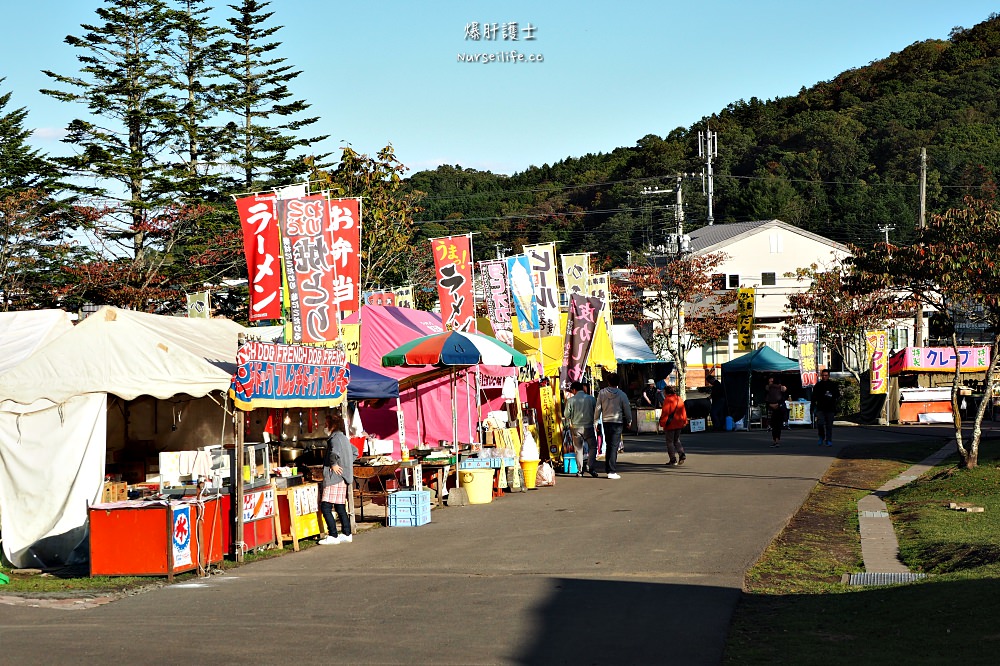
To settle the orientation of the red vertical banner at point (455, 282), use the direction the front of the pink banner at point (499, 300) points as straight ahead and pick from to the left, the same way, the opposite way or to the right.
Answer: the same way

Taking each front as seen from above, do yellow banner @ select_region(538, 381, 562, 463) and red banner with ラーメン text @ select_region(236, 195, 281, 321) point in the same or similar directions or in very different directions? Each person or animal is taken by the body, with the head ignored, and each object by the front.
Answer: same or similar directions

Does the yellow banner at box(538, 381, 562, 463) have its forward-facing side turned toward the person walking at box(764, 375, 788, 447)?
no

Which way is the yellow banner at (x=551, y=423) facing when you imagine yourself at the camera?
facing the viewer

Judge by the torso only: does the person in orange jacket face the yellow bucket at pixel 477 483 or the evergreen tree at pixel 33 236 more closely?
the evergreen tree

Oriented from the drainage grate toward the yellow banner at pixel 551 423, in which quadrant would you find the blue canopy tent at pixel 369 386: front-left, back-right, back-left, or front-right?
front-left

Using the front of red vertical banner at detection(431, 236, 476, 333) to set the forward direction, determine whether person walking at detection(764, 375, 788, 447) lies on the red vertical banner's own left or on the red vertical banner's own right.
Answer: on the red vertical banner's own left

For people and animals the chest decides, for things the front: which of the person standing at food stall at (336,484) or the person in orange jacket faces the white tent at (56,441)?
the person standing at food stall

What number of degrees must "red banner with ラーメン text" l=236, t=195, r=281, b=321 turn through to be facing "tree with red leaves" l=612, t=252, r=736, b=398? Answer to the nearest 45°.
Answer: approximately 135° to its left

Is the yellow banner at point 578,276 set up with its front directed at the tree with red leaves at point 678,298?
no

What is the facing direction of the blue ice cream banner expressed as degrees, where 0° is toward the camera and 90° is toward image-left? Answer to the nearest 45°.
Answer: approximately 0°

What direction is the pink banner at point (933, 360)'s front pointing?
toward the camera

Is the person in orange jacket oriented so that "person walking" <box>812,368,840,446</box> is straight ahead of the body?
no

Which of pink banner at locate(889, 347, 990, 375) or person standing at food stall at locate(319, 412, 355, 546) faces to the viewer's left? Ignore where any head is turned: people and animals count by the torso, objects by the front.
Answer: the person standing at food stall

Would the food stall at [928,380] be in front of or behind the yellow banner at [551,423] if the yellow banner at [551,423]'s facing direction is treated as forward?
behind

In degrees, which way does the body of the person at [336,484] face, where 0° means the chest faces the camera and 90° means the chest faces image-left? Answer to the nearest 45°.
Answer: approximately 90°

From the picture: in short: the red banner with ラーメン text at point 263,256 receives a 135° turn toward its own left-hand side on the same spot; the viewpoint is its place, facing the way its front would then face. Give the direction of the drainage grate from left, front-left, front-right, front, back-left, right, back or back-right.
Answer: right

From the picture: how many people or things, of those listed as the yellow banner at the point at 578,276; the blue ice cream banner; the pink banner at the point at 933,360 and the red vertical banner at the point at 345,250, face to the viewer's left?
0
